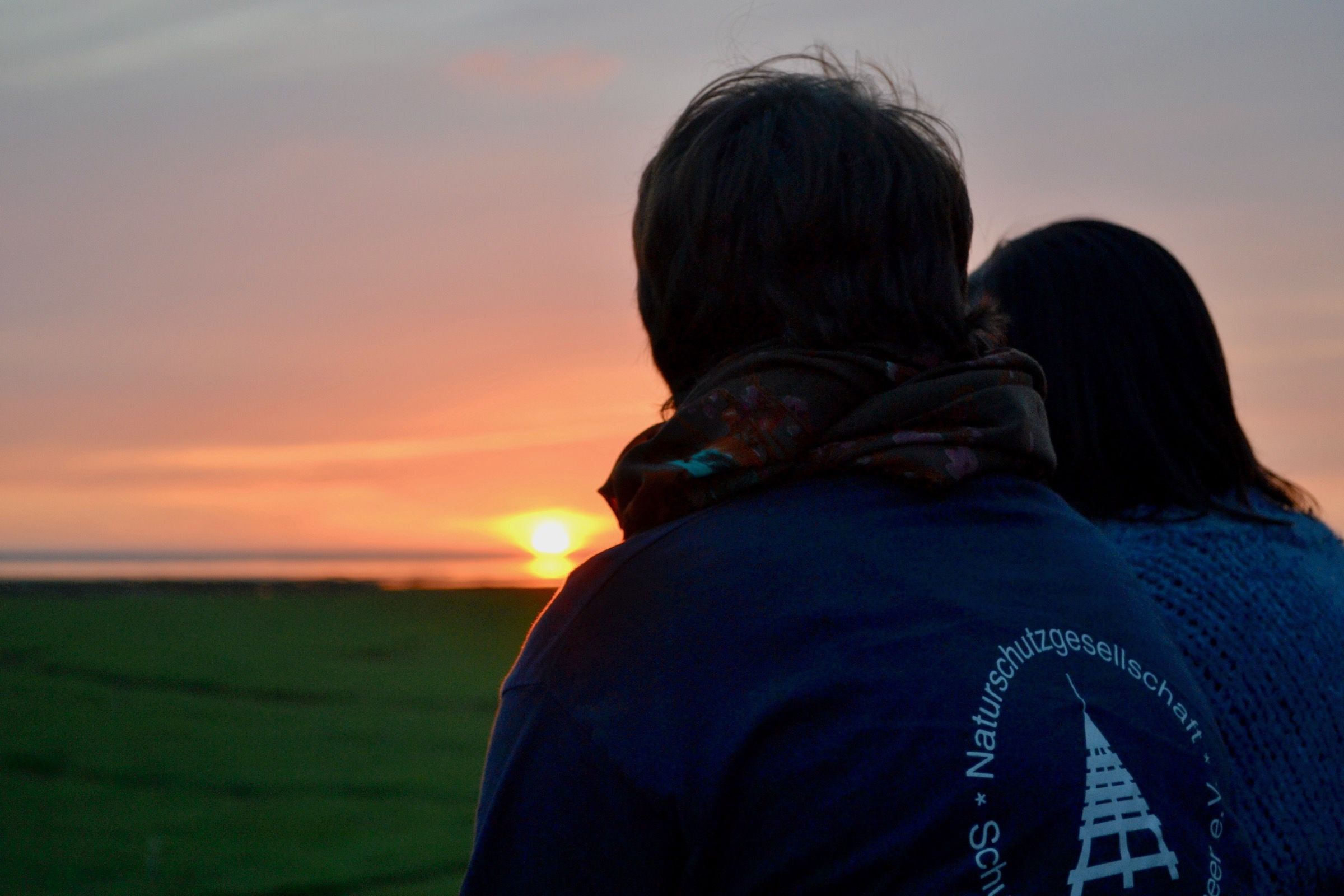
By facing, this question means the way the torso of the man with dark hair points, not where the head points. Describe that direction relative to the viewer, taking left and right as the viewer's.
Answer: facing away from the viewer and to the left of the viewer

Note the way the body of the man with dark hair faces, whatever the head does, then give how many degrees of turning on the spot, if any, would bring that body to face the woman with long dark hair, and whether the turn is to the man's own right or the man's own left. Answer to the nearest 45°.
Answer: approximately 90° to the man's own right

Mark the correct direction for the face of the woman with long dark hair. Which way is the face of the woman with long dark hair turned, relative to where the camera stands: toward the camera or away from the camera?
away from the camera

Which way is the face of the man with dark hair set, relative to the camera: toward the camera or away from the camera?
away from the camera
